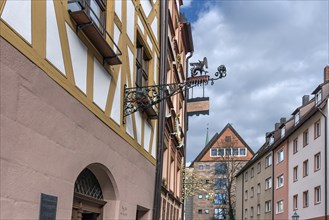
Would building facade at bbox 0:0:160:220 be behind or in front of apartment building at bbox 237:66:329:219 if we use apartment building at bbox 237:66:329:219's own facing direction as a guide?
in front

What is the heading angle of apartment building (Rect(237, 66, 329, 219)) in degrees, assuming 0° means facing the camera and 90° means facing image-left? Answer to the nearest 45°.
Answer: approximately 45°

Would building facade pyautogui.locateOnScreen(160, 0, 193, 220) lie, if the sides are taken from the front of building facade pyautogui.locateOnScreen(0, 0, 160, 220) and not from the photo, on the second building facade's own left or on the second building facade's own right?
on the second building facade's own left

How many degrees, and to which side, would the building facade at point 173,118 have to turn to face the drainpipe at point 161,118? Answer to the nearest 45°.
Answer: approximately 90° to its right

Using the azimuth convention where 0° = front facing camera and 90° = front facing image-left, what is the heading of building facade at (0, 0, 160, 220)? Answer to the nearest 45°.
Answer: approximately 315°

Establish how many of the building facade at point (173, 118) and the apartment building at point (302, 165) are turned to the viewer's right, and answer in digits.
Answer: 1

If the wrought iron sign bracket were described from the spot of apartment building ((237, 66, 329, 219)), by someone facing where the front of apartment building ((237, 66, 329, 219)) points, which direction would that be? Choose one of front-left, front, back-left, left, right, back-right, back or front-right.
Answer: front-left

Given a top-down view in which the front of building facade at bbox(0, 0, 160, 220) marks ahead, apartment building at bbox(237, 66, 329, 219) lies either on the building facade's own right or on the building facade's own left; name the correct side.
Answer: on the building facade's own left

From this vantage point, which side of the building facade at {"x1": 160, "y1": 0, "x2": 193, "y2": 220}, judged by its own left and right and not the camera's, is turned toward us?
right

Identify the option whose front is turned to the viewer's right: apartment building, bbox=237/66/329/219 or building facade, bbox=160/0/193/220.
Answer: the building facade

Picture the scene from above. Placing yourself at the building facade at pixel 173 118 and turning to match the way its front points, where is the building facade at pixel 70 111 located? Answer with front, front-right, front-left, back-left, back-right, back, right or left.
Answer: right
